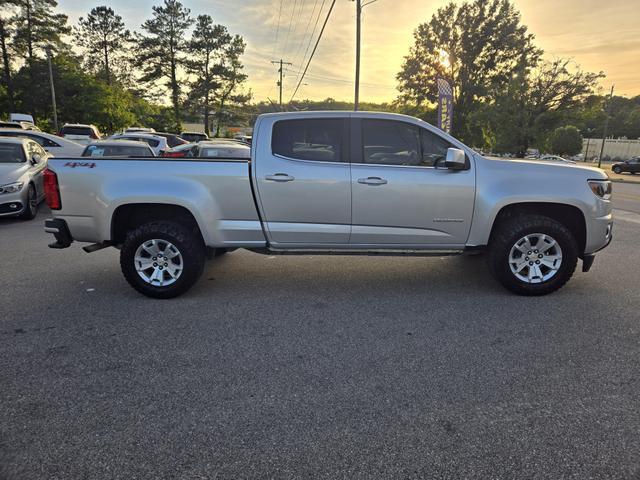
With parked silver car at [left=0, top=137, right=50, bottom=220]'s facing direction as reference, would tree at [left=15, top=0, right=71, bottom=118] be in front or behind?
behind

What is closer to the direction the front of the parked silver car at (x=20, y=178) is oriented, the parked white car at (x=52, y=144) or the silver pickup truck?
the silver pickup truck

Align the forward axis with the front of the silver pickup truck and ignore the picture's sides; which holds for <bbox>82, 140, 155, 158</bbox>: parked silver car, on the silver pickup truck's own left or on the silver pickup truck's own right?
on the silver pickup truck's own left

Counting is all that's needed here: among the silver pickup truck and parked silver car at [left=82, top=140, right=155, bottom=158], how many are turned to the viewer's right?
1

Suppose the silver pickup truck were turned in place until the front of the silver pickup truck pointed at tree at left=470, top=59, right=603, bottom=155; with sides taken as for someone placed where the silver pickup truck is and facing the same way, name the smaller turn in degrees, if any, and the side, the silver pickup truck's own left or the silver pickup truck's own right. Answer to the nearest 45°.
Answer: approximately 45° to the silver pickup truck's own left

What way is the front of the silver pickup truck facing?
to the viewer's right

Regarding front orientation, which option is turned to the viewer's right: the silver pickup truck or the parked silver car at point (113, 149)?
the silver pickup truck

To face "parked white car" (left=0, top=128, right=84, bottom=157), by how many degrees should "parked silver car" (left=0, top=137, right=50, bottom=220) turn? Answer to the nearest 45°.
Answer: approximately 135° to its right

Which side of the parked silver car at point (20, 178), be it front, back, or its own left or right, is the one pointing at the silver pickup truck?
left
